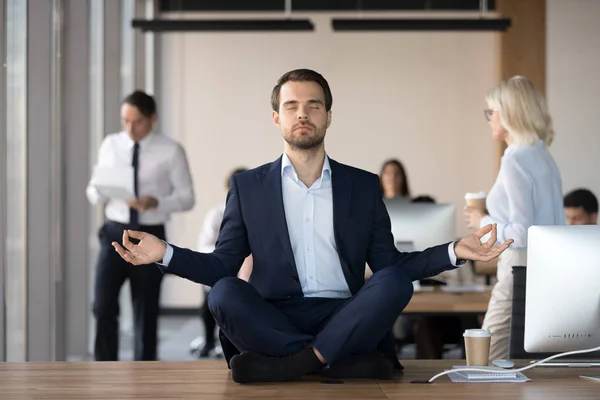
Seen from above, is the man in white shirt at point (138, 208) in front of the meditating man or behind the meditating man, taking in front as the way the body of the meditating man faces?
behind

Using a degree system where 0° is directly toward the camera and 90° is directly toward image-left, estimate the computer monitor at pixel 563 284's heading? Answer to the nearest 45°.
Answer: approximately 180°

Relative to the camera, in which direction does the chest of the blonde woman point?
to the viewer's left

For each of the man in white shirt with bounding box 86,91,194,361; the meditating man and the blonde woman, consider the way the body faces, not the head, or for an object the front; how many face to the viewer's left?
1

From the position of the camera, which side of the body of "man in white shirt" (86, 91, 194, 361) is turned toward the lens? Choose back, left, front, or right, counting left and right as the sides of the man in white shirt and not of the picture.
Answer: front

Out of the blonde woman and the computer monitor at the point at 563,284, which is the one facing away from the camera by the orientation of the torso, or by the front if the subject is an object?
the computer monitor

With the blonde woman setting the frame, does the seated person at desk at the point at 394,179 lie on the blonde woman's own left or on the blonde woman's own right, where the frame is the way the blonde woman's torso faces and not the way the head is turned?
on the blonde woman's own right

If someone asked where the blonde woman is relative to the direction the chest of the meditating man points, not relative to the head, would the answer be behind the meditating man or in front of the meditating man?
behind

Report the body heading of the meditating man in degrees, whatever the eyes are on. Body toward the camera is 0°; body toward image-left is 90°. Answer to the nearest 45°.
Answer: approximately 0°
